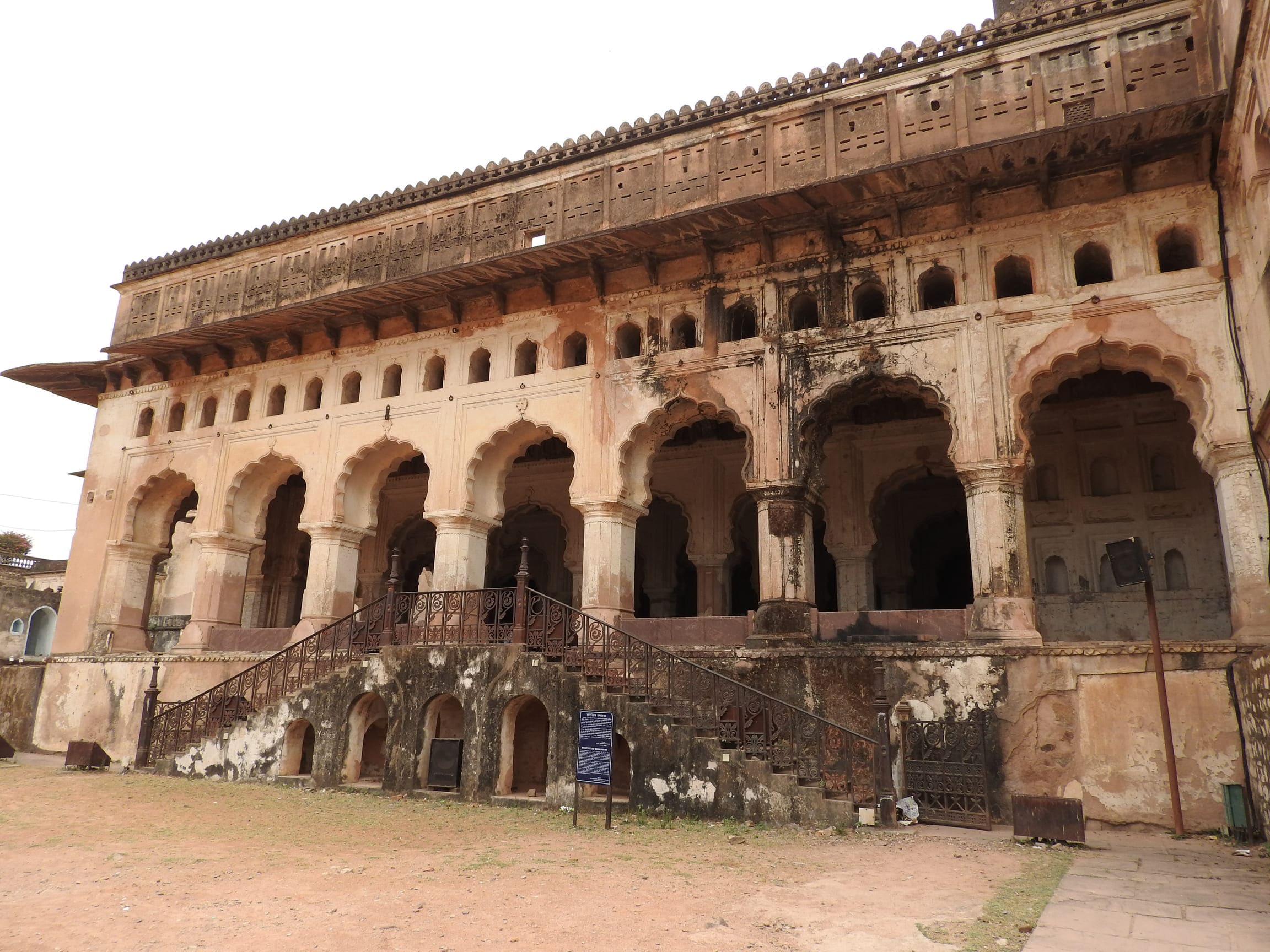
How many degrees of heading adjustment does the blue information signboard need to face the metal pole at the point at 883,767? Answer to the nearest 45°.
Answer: approximately 90° to its left

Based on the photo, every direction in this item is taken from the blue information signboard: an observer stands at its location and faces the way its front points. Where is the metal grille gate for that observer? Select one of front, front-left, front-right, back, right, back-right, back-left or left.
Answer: left

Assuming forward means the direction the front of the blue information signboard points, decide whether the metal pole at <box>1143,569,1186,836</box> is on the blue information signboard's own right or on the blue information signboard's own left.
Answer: on the blue information signboard's own left

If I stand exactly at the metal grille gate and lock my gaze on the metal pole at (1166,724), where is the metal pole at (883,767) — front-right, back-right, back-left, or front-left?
back-right

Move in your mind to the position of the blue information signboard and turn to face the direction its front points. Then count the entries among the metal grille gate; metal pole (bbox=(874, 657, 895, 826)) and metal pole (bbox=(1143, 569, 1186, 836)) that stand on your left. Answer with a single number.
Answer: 3

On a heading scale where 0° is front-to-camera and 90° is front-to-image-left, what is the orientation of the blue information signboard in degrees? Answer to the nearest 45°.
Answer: approximately 0°

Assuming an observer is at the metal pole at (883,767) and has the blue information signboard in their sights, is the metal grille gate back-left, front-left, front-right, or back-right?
back-right

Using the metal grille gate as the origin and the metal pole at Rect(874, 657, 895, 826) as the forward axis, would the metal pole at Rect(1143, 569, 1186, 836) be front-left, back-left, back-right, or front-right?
back-left
